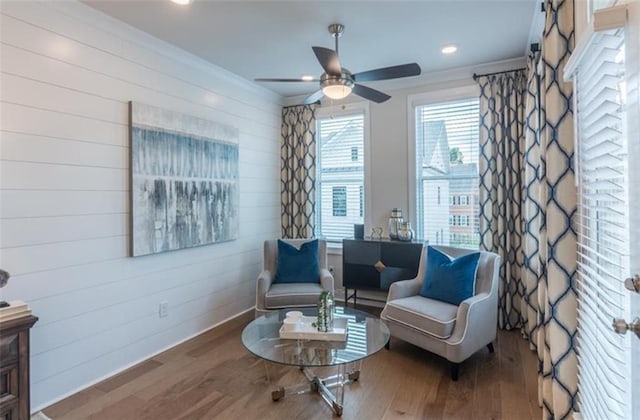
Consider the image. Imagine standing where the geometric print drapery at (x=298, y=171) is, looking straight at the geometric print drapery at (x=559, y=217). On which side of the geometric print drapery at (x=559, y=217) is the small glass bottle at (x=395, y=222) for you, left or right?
left

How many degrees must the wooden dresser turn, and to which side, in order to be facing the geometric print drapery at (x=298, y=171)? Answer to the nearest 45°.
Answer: approximately 90° to its left

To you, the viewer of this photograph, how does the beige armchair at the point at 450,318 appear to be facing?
facing the viewer and to the left of the viewer

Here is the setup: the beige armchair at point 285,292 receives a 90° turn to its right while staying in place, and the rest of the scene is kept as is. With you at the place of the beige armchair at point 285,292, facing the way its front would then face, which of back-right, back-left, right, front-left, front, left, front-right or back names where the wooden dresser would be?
front-left

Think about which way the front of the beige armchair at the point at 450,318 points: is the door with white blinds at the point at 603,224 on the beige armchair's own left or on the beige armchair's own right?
on the beige armchair's own left

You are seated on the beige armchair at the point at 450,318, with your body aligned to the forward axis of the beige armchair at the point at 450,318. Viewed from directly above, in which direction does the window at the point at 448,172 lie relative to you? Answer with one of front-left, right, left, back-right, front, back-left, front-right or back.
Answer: back-right

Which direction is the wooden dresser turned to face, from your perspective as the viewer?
facing the viewer and to the right of the viewer

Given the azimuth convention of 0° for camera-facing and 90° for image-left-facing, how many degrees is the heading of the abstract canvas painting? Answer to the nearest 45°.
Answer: approximately 315°

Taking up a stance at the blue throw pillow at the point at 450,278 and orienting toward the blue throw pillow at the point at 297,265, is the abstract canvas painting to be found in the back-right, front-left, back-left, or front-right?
front-left

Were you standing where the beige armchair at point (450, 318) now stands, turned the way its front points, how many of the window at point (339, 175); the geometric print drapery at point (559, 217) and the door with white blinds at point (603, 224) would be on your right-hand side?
1

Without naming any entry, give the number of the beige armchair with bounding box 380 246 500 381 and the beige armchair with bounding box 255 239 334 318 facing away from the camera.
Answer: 0

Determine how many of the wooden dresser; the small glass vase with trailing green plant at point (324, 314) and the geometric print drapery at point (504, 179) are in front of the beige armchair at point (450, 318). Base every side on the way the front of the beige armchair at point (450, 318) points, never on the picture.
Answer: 2

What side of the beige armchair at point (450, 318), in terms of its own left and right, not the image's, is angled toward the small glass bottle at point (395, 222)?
right

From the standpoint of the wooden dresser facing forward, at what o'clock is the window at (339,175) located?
The window is roughly at 10 o'clock from the wooden dresser.

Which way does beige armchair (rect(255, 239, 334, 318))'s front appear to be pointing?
toward the camera

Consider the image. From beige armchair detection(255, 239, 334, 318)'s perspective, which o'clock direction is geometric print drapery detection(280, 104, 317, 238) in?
The geometric print drapery is roughly at 6 o'clock from the beige armchair.
